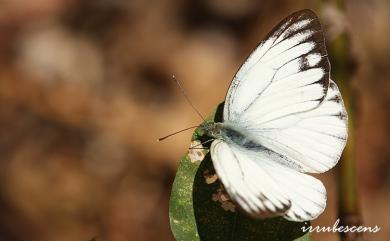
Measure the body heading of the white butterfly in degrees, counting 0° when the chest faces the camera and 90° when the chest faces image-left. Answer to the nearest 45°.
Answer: approximately 90°
